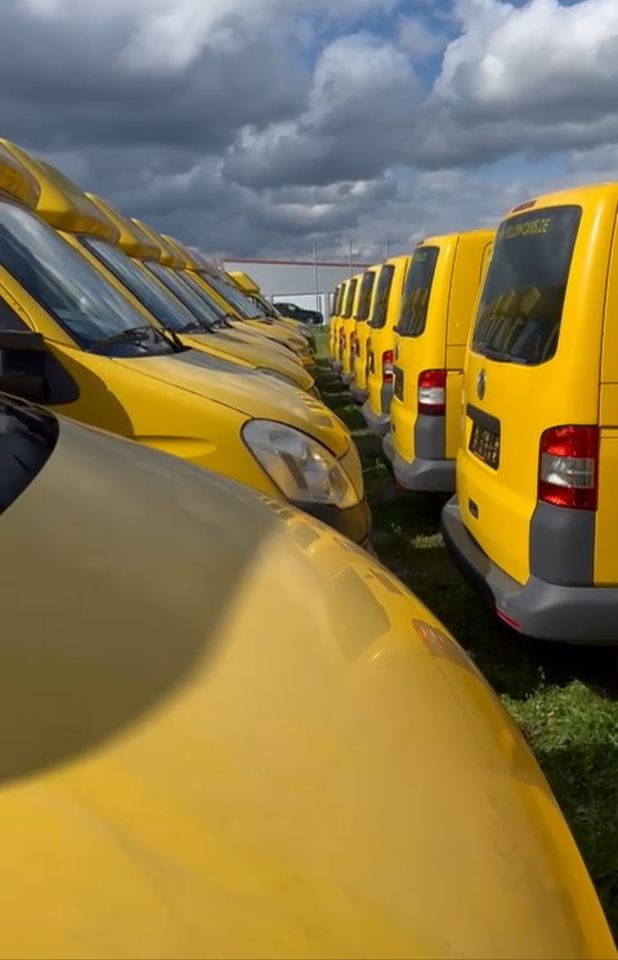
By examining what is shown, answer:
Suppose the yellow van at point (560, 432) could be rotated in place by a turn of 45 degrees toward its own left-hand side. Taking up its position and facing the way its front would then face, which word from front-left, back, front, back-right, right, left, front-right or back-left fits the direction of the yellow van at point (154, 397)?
left

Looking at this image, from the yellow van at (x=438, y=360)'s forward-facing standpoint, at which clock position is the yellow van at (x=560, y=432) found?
the yellow van at (x=560, y=432) is roughly at 4 o'clock from the yellow van at (x=438, y=360).

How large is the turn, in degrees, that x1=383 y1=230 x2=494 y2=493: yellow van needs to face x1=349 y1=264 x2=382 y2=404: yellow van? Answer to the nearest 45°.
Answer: approximately 45° to its left

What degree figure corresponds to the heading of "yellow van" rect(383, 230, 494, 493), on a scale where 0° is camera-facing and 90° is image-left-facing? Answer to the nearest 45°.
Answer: approximately 225°

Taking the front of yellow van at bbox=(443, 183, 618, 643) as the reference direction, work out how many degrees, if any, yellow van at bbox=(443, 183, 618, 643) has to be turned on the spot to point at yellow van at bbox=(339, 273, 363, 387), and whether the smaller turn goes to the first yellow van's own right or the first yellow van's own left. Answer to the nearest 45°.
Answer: approximately 45° to the first yellow van's own left

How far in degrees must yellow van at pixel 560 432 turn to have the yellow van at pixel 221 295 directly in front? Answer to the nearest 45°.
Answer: approximately 90° to its left

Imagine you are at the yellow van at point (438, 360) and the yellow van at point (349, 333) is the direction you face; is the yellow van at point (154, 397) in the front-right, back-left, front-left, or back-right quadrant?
back-left

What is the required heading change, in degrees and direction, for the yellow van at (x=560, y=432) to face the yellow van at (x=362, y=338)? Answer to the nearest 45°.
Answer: approximately 45° to its left

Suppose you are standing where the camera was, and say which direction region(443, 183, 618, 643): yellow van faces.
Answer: facing away from the viewer and to the right of the viewer

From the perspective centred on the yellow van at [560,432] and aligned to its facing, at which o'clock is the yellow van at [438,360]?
the yellow van at [438,360] is roughly at 10 o'clock from the yellow van at [560,432].

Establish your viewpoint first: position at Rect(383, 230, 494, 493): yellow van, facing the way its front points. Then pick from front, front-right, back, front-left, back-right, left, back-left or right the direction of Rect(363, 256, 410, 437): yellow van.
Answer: front-left

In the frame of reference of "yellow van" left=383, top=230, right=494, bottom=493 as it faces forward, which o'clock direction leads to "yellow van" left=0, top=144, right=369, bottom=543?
"yellow van" left=0, top=144, right=369, bottom=543 is roughly at 5 o'clock from "yellow van" left=383, top=230, right=494, bottom=493.
